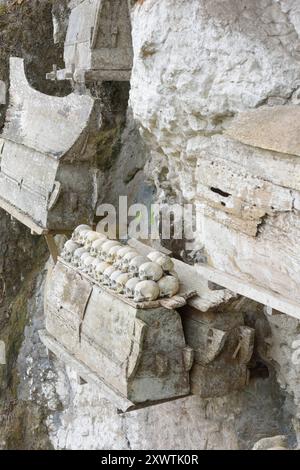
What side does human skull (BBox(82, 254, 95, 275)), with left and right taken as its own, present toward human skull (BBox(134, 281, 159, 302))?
left

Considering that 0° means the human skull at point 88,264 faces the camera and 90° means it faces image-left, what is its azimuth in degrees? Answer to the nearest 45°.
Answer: approximately 45°

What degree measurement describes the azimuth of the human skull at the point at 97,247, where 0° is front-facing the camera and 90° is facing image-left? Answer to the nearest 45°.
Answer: approximately 45°

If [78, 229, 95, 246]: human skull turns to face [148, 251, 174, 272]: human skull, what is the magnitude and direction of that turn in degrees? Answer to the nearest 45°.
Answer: approximately 90° to its left

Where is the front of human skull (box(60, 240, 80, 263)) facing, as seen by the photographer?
facing the viewer and to the left of the viewer

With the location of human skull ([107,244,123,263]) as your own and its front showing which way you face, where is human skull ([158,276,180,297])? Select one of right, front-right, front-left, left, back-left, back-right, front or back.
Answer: left

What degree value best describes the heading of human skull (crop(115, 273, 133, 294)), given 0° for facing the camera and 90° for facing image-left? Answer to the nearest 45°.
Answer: approximately 45°

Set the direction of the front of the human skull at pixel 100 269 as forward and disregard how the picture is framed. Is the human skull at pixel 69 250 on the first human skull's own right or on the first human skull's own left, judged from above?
on the first human skull's own right

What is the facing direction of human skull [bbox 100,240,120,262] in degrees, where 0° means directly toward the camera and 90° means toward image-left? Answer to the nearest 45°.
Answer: approximately 45°
